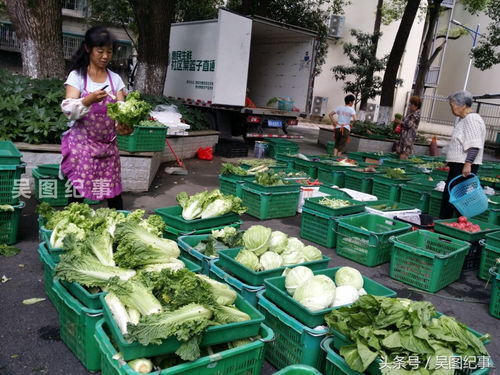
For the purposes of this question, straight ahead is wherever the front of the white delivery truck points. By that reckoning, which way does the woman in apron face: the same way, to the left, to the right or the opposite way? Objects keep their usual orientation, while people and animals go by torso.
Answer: the opposite way

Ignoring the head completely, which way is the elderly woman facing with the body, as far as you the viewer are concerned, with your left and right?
facing to the left of the viewer

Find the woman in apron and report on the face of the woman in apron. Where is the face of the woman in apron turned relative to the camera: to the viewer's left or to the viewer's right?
to the viewer's right

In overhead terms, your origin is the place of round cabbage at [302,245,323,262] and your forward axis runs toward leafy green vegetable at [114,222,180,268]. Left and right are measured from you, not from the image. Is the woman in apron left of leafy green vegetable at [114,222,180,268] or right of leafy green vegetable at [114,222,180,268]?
right

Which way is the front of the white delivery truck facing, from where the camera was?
facing away from the viewer and to the left of the viewer

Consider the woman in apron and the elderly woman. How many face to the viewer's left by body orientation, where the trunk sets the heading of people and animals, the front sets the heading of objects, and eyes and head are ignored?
1

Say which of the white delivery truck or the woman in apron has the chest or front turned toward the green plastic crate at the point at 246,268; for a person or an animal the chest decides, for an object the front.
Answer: the woman in apron

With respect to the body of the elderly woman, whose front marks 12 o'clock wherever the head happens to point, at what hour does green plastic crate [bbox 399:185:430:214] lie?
The green plastic crate is roughly at 2 o'clock from the elderly woman.

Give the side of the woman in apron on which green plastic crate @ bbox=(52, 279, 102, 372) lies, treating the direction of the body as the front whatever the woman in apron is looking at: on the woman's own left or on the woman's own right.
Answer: on the woman's own right

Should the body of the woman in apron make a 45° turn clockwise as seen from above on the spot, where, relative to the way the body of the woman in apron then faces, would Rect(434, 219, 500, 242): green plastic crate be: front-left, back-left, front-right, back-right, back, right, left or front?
left

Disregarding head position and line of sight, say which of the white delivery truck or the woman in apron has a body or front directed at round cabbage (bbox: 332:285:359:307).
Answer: the woman in apron

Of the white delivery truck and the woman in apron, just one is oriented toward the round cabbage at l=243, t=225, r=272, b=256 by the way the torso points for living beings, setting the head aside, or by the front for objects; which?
the woman in apron
